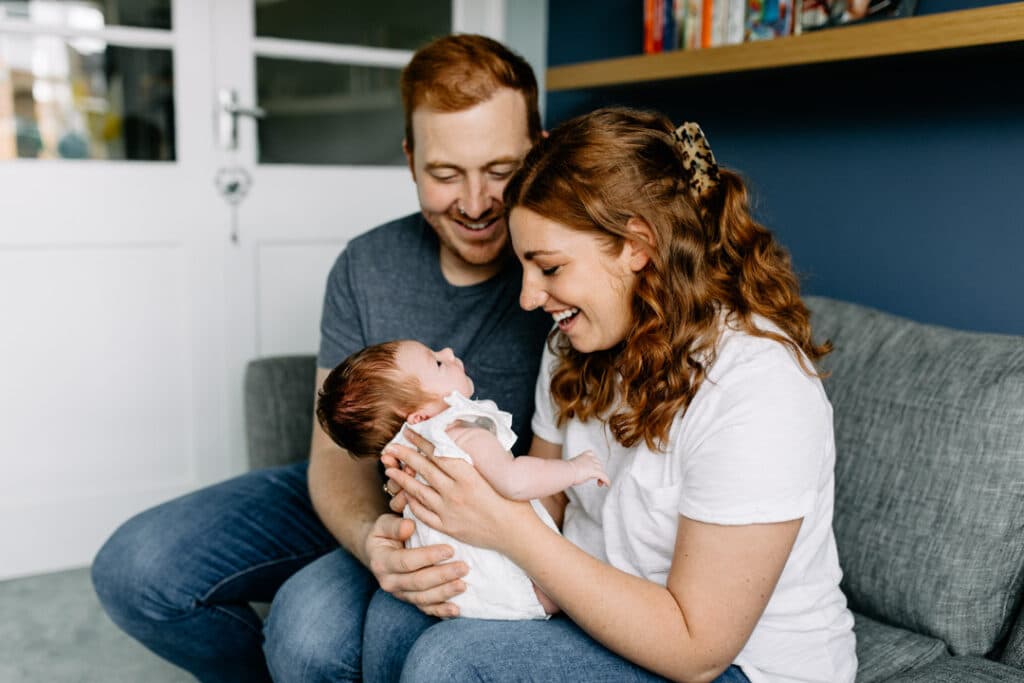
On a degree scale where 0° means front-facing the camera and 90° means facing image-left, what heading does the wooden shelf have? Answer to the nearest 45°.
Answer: approximately 45°

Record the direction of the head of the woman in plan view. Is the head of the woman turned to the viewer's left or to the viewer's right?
to the viewer's left

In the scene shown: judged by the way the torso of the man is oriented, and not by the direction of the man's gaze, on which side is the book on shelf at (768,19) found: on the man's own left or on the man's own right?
on the man's own left

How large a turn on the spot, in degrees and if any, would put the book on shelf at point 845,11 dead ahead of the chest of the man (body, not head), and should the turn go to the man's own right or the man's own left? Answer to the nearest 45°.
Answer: approximately 90° to the man's own left

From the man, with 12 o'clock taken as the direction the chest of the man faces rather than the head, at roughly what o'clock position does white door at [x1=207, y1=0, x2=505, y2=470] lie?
The white door is roughly at 6 o'clock from the man.

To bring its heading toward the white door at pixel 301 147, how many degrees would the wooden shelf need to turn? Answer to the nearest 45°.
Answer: approximately 90° to its right

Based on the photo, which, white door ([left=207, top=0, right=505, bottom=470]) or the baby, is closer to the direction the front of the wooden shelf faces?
the baby

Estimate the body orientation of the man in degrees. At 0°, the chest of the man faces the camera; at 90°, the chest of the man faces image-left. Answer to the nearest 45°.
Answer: approximately 0°
